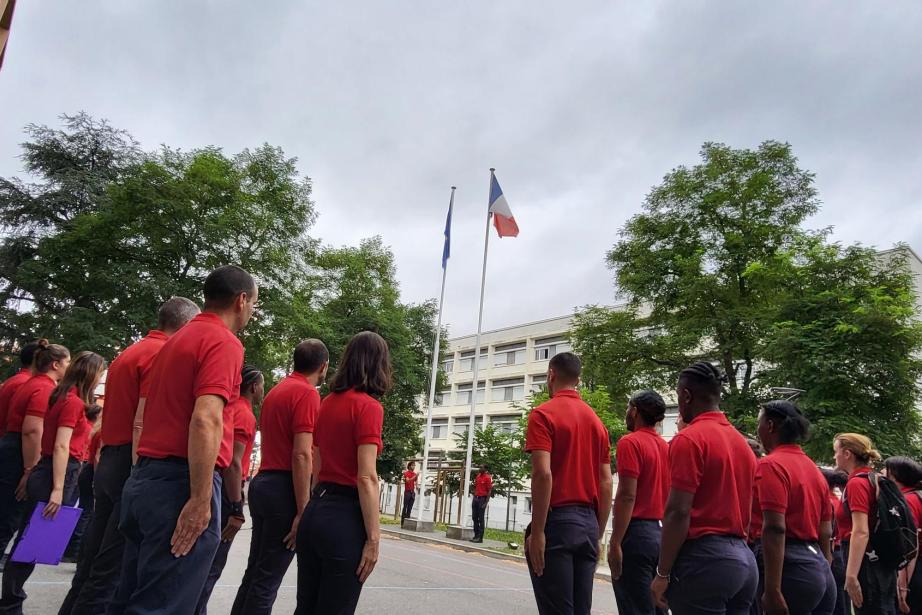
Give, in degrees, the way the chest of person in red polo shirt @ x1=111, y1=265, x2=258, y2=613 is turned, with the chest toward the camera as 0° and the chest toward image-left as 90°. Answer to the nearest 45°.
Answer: approximately 225°

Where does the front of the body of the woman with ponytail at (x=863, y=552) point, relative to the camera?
to the viewer's left

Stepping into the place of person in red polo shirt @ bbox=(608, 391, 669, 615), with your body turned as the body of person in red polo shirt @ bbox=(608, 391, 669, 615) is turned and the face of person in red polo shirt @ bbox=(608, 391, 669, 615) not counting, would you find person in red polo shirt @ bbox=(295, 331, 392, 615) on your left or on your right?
on your left

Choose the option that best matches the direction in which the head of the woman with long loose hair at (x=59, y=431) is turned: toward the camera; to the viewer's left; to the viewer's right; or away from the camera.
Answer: to the viewer's right

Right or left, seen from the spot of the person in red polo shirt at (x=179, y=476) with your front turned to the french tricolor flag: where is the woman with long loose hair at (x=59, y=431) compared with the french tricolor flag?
left

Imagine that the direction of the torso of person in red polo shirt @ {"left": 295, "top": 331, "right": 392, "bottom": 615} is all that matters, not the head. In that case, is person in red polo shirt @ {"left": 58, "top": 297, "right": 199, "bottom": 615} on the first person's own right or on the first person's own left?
on the first person's own left

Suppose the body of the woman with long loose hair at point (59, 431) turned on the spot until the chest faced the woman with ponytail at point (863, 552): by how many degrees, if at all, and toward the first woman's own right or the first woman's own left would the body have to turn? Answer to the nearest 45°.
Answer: approximately 45° to the first woman's own right

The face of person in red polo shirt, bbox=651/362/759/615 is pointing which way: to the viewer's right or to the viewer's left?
to the viewer's left

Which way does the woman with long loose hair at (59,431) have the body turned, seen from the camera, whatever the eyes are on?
to the viewer's right

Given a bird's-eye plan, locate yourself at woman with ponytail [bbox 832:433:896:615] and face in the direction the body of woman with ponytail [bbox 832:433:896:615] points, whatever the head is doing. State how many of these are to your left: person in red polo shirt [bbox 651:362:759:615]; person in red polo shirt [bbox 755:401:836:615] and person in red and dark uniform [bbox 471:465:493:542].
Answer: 2

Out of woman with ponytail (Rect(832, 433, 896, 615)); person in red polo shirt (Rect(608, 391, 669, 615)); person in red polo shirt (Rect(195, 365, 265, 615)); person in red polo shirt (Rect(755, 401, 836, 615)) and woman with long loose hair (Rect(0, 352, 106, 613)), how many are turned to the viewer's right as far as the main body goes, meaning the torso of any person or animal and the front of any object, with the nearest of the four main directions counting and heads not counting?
2

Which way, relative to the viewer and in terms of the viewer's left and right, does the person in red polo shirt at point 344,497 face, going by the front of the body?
facing away from the viewer and to the right of the viewer

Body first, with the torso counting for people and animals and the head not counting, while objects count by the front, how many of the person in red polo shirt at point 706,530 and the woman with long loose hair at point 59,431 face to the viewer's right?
1

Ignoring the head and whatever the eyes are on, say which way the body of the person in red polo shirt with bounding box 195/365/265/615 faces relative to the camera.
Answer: to the viewer's right

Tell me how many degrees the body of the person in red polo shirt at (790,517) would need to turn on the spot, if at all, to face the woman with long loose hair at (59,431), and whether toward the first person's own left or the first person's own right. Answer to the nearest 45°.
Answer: approximately 45° to the first person's own left

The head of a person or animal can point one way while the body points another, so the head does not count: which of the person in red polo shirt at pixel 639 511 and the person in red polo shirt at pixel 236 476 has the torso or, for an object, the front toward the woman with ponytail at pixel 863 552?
the person in red polo shirt at pixel 236 476

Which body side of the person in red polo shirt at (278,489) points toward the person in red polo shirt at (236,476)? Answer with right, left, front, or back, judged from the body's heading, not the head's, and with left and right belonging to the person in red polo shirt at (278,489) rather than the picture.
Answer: left
